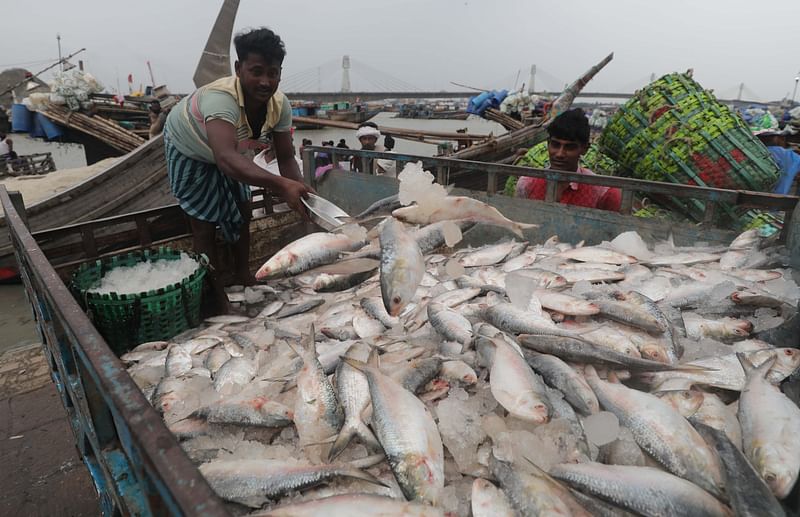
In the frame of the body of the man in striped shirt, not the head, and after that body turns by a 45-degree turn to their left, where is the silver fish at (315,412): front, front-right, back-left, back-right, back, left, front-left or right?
right

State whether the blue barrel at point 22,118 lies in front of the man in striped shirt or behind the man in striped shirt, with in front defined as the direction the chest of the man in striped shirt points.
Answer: behind

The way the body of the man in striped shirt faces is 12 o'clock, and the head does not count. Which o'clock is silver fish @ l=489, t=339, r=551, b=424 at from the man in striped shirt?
The silver fish is roughly at 1 o'clock from the man in striped shirt.

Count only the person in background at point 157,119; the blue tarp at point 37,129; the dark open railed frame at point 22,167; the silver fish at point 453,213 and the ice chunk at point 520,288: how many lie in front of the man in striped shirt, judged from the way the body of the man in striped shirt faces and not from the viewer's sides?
2

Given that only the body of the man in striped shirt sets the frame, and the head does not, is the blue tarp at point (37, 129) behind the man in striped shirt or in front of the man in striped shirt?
behind

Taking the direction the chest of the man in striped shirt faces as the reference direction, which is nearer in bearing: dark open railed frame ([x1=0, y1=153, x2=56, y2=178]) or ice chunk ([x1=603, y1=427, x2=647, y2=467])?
the ice chunk

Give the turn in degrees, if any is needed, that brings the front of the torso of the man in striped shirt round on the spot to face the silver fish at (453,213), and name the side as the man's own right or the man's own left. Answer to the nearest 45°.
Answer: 0° — they already face it

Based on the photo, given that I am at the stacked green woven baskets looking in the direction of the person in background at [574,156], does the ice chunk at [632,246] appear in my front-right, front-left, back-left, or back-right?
front-left

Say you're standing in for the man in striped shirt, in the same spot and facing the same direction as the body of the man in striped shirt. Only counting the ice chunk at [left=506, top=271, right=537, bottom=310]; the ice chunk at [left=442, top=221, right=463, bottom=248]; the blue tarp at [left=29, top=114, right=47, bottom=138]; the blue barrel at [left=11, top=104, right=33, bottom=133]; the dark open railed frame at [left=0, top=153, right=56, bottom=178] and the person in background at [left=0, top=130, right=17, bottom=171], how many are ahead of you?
2

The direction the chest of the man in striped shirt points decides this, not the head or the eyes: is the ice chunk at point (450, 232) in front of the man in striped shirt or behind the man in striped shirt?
in front

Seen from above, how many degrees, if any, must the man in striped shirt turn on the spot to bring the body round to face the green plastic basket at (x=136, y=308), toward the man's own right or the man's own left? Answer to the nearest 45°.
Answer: approximately 90° to the man's own right

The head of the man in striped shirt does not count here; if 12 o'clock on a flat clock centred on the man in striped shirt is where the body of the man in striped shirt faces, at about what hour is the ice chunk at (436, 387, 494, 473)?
The ice chunk is roughly at 1 o'clock from the man in striped shirt.

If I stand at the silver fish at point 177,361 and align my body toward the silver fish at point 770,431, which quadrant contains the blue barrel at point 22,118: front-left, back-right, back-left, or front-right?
back-left

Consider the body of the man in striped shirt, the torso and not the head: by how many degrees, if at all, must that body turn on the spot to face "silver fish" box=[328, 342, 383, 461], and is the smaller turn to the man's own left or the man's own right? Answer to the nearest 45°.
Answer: approximately 45° to the man's own right

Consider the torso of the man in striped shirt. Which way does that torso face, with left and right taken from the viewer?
facing the viewer and to the right of the viewer

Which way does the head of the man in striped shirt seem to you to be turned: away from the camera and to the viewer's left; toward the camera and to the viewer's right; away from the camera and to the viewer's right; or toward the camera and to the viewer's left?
toward the camera and to the viewer's right

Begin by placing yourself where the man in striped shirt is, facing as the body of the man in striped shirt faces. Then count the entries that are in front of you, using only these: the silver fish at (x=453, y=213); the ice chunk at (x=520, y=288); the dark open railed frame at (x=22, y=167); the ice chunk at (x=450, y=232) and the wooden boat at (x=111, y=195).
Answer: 3

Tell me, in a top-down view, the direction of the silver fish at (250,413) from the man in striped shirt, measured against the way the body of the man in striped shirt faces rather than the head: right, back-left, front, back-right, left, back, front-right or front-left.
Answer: front-right

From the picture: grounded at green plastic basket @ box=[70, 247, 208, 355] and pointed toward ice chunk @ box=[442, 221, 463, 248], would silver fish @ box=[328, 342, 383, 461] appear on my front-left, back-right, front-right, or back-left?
front-right
